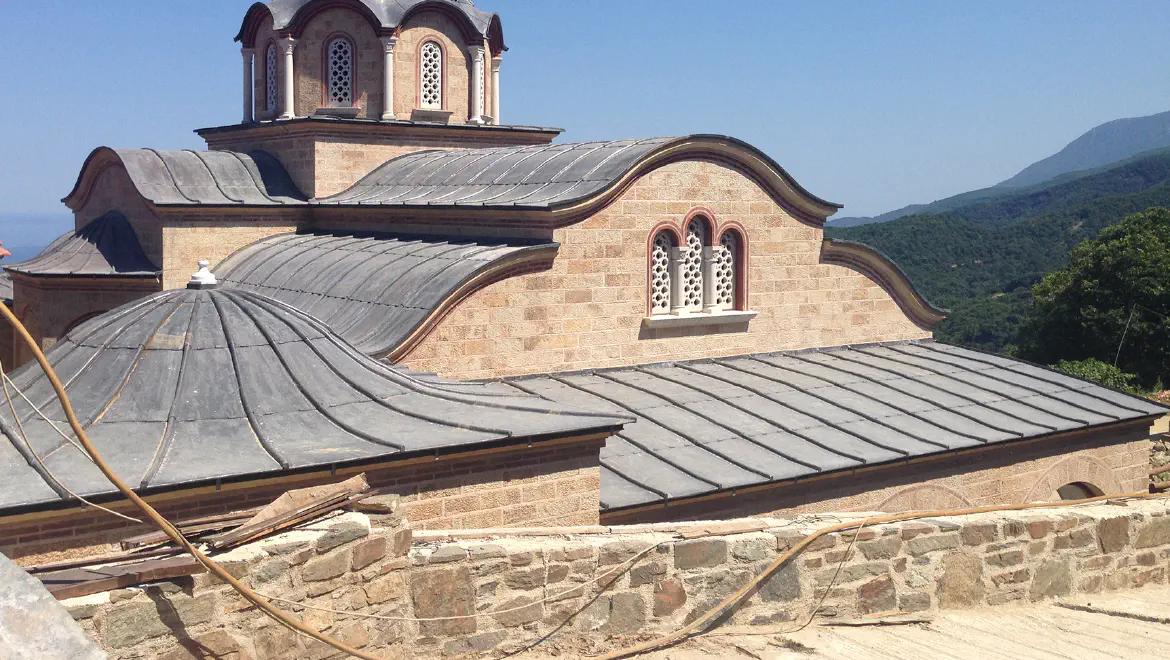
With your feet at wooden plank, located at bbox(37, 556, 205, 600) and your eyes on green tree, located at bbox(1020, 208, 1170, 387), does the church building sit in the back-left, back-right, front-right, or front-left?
front-left
